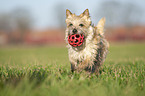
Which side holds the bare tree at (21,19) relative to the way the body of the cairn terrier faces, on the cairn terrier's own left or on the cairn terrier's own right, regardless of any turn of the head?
on the cairn terrier's own right
